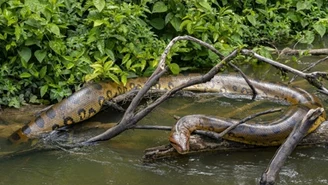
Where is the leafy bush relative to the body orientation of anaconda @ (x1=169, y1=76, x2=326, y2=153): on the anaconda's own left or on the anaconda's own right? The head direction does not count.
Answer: on the anaconda's own right

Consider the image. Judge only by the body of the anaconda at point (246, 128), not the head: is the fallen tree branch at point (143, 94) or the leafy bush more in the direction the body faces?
the fallen tree branch
